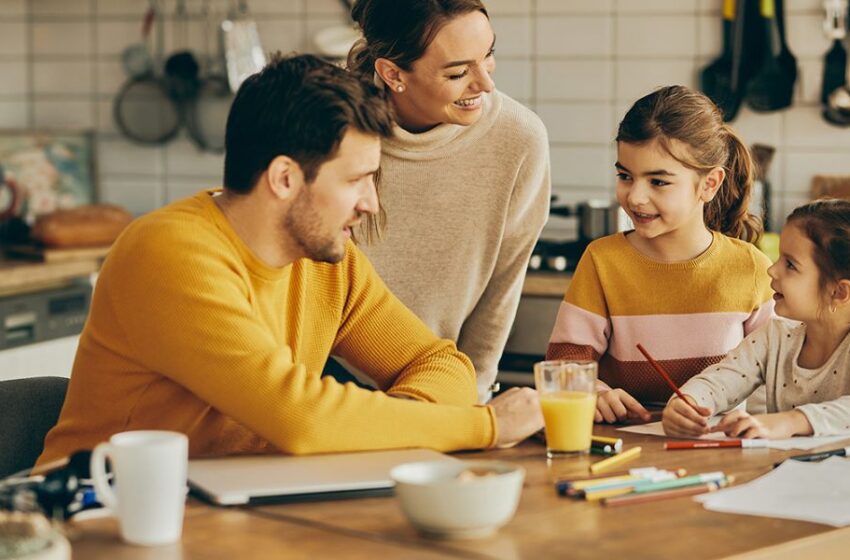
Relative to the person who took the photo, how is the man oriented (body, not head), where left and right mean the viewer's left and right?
facing the viewer and to the right of the viewer

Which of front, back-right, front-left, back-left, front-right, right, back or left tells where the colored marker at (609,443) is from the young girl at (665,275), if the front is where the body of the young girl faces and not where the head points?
front

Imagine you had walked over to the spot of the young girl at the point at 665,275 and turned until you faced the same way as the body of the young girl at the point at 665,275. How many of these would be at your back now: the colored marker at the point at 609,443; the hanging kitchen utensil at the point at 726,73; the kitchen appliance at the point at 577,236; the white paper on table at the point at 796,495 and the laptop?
2

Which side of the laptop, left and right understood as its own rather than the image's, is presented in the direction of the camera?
back

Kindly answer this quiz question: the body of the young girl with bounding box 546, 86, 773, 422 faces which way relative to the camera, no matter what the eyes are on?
toward the camera

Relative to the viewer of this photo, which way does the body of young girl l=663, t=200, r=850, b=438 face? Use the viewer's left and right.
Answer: facing the viewer and to the left of the viewer

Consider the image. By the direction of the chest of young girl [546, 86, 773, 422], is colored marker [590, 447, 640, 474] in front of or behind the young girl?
in front

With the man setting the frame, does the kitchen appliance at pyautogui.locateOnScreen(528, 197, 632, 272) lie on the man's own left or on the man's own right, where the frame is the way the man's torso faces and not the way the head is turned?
on the man's own left

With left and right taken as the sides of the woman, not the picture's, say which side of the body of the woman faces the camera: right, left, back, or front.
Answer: front
